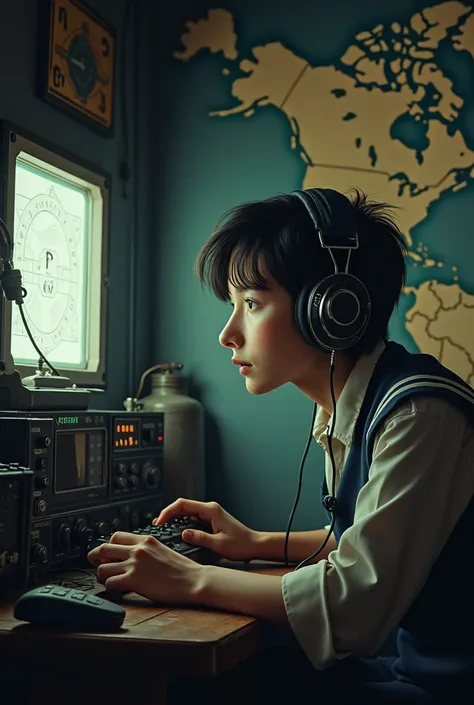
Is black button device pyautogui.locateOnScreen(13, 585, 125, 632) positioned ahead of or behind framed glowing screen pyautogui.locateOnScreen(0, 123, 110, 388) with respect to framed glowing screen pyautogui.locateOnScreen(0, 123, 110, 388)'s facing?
ahead

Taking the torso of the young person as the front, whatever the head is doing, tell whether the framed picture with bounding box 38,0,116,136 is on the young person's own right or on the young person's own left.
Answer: on the young person's own right

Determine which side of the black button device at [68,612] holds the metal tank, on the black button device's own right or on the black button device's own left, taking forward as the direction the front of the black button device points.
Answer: on the black button device's own left

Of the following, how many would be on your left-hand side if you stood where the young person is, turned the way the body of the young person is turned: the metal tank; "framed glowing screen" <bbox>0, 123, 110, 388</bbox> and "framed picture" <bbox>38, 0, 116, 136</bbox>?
0

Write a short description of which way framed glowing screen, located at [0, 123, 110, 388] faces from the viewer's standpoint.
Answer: facing the viewer and to the right of the viewer

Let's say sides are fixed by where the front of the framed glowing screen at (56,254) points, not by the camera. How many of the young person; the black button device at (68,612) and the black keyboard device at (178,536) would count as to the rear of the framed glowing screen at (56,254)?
0

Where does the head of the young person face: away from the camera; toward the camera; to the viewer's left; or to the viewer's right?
to the viewer's left

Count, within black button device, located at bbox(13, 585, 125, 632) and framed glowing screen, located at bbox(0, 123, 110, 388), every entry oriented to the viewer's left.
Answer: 0

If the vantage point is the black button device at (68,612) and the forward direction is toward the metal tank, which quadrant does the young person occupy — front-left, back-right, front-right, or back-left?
front-right

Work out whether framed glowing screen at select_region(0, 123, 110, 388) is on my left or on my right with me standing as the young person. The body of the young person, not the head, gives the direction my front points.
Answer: on my right

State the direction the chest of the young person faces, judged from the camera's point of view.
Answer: to the viewer's left

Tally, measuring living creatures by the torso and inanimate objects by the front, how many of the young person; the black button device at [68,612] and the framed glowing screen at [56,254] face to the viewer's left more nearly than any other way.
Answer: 1
